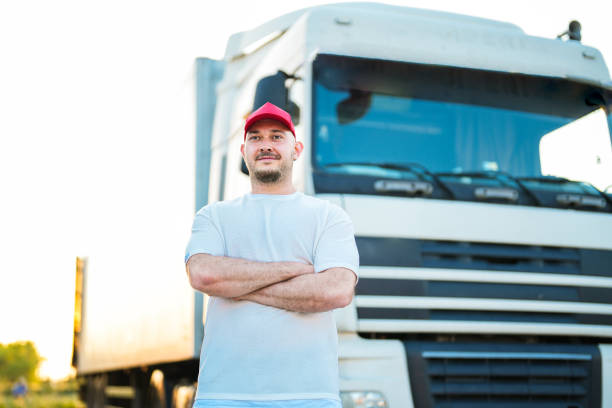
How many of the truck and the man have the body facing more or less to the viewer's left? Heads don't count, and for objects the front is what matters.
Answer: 0

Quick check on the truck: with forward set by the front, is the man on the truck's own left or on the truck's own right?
on the truck's own right

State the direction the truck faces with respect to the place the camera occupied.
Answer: facing the viewer and to the right of the viewer

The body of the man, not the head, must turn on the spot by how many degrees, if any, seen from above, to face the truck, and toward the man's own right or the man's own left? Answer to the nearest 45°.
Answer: approximately 135° to the man's own left

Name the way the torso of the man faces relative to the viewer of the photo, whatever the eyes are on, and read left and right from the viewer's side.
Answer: facing the viewer
